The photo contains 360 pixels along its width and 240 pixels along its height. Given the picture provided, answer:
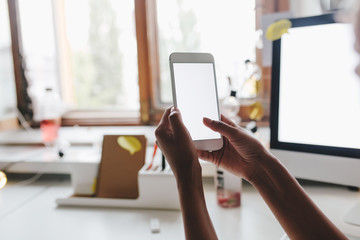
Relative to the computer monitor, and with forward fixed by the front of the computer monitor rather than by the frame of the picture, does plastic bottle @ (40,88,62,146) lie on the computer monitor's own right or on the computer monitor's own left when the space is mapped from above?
on the computer monitor's own right

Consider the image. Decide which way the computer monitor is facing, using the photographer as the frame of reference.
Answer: facing the viewer and to the left of the viewer
